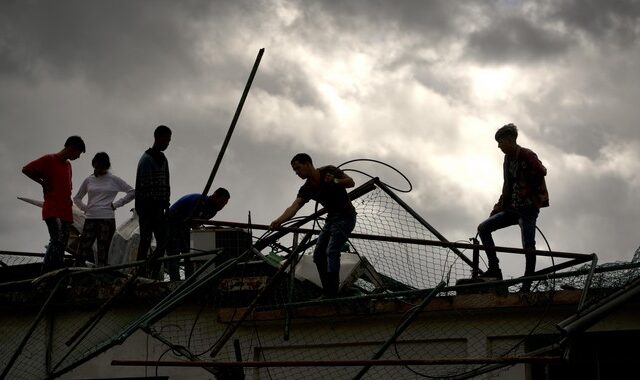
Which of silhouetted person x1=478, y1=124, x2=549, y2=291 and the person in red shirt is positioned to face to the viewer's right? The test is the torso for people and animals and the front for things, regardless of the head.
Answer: the person in red shirt

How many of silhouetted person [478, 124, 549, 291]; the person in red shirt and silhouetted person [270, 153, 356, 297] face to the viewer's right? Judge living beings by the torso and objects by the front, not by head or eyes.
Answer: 1

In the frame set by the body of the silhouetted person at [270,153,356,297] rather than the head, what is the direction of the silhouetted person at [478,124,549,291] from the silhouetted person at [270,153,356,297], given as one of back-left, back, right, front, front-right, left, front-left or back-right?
back-left

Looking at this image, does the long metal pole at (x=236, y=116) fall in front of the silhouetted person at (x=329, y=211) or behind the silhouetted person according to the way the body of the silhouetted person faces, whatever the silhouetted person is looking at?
in front

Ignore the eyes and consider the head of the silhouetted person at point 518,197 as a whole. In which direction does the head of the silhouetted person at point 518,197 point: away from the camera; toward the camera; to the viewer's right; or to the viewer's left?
to the viewer's left

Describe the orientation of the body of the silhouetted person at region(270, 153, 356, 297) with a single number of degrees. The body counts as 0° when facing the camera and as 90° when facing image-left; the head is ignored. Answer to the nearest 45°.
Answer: approximately 45°

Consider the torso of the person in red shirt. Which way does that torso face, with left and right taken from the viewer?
facing to the right of the viewer

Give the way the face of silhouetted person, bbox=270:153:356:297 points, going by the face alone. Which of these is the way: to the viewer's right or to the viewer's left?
to the viewer's left

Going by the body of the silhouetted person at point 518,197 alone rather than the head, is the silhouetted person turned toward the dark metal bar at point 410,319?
yes

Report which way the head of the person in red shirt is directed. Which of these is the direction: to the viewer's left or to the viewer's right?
to the viewer's right
